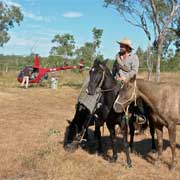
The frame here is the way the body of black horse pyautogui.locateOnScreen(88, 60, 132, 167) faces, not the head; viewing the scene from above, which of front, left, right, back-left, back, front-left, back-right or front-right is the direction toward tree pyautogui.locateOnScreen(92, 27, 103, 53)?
back-right

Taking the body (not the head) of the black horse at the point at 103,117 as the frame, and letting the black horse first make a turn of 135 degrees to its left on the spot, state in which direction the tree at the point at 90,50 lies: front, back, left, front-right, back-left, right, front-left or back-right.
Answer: left

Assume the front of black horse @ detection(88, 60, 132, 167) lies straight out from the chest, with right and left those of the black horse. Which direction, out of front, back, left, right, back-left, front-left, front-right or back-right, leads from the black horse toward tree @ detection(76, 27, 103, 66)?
back-right

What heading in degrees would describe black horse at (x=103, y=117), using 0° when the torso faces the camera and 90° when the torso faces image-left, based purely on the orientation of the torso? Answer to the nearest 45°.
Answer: approximately 45°

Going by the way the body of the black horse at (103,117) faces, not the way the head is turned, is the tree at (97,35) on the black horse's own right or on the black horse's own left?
on the black horse's own right

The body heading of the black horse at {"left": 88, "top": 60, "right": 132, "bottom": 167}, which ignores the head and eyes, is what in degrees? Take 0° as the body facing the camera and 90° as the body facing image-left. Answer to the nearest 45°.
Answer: approximately 45°
